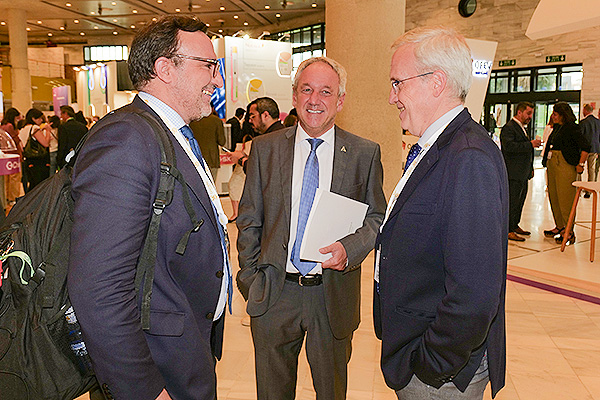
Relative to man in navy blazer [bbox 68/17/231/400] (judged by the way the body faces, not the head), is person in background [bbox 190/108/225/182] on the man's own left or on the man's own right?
on the man's own left

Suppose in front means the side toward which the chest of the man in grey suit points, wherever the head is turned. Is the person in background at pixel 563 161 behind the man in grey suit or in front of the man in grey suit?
behind

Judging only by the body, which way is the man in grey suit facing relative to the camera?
toward the camera

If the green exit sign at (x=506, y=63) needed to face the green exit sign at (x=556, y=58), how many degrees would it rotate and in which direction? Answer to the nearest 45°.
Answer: approximately 45° to its left

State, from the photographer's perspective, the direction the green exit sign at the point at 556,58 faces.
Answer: facing the viewer

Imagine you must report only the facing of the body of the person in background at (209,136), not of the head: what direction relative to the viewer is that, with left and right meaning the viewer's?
facing away from the viewer

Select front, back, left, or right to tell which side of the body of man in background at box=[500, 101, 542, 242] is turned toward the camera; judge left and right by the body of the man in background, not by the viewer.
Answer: right

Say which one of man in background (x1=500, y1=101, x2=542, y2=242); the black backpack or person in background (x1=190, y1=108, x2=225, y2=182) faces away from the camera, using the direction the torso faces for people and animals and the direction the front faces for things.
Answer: the person in background

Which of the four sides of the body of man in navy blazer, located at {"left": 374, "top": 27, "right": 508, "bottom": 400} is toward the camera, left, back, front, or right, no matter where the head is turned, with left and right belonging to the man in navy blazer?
left

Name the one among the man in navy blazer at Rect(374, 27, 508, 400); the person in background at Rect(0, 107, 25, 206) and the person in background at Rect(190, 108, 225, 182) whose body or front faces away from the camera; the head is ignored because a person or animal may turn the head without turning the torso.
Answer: the person in background at Rect(190, 108, 225, 182)

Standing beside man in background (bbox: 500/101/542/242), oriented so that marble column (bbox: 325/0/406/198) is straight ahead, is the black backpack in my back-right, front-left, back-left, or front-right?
front-left

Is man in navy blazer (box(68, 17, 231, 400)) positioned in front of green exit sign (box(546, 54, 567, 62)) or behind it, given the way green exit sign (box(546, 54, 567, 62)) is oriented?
in front
